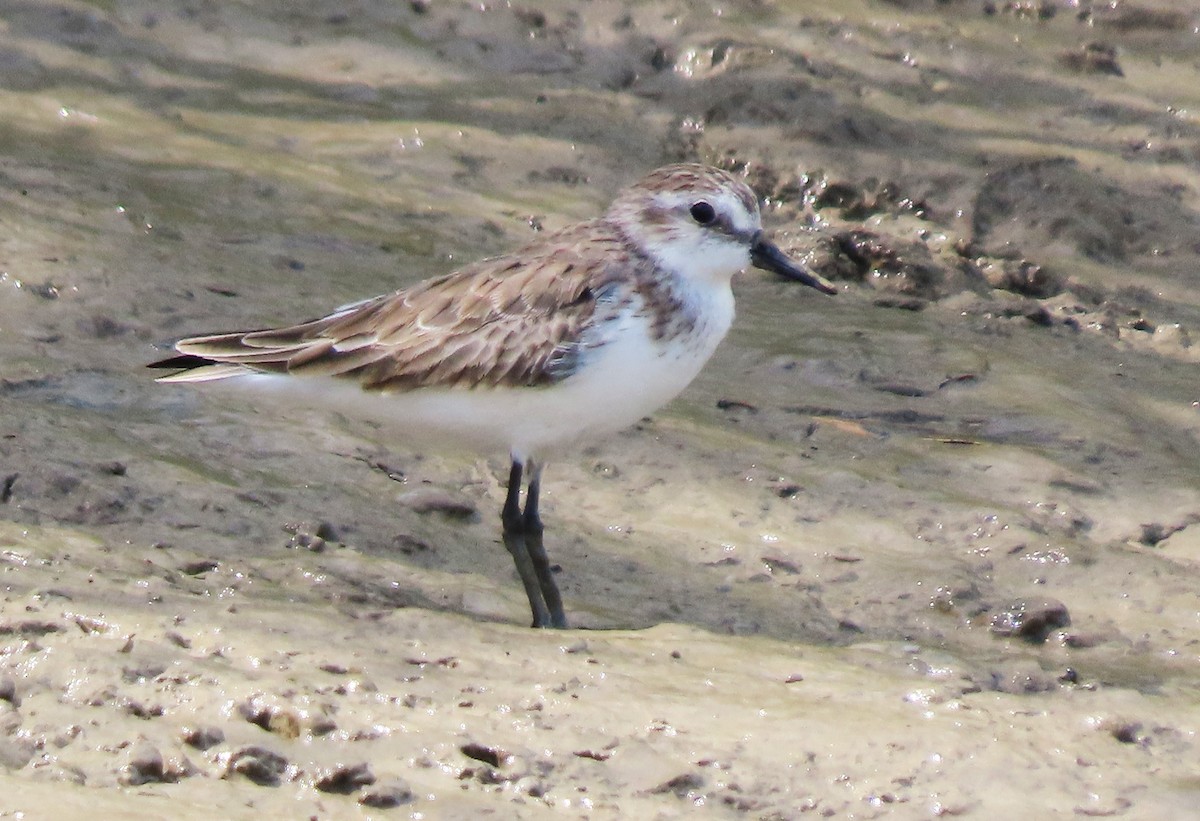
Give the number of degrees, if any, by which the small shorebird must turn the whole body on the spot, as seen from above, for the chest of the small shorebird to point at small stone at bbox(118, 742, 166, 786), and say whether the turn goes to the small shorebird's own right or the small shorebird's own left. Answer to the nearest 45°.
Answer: approximately 90° to the small shorebird's own right

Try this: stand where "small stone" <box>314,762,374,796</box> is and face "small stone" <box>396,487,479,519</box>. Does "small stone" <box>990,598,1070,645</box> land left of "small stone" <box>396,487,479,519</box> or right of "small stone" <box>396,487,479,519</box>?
right

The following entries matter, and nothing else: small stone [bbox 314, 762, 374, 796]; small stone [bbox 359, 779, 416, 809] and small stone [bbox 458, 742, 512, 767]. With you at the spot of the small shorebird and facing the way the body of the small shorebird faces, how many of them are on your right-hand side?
3

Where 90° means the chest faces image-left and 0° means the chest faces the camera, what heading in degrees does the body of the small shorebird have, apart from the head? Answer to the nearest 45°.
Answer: approximately 270°

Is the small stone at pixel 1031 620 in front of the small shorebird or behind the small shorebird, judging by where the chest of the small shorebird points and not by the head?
in front

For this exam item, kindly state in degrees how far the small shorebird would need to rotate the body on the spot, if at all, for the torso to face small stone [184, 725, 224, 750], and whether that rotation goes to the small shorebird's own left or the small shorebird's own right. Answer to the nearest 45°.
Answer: approximately 90° to the small shorebird's own right

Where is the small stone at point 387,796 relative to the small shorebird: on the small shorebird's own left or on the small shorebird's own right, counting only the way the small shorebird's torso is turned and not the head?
on the small shorebird's own right

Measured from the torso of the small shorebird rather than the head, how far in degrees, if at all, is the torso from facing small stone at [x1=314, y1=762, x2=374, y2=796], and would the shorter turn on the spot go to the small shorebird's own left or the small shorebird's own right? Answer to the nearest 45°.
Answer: approximately 90° to the small shorebird's own right

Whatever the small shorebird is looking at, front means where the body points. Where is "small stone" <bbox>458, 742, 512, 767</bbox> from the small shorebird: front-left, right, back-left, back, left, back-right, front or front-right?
right

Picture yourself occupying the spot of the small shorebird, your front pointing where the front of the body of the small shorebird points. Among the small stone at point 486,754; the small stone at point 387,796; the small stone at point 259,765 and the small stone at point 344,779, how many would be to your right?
4
